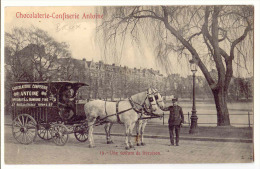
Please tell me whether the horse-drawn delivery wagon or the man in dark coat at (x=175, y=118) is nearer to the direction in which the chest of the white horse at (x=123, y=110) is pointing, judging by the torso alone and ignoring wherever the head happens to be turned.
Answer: the man in dark coat

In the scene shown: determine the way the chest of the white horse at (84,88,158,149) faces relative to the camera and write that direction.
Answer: to the viewer's right

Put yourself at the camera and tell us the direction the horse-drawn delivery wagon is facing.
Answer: facing the viewer and to the right of the viewer

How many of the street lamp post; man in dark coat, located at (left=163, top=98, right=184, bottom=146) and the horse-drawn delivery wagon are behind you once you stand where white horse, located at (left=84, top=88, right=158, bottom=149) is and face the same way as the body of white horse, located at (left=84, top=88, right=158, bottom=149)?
1

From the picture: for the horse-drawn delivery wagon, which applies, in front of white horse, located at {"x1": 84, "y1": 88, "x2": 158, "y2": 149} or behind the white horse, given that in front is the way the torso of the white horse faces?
behind

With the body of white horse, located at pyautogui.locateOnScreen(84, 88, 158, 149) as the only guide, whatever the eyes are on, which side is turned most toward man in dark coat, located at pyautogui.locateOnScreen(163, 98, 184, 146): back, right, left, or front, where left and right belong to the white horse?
front

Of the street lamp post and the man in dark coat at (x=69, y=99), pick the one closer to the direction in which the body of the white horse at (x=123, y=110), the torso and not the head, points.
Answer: the street lamp post

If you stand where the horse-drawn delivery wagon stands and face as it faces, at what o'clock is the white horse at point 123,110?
The white horse is roughly at 11 o'clock from the horse-drawn delivery wagon.

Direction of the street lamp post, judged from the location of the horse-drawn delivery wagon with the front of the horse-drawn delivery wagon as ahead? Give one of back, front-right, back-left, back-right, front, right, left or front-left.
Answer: front-left

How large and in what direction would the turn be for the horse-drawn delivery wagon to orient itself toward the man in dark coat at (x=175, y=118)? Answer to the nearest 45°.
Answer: approximately 45° to its left
